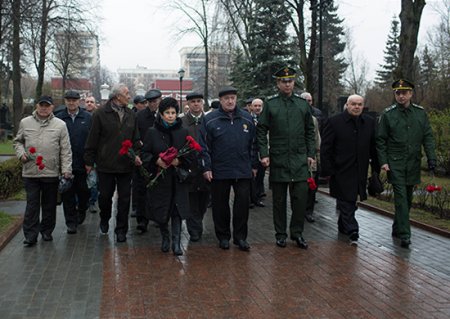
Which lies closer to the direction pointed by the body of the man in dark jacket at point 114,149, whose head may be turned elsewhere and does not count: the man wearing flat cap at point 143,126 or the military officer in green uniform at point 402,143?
the military officer in green uniform

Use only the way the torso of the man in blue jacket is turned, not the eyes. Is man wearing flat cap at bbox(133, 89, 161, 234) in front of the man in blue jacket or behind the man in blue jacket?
behind

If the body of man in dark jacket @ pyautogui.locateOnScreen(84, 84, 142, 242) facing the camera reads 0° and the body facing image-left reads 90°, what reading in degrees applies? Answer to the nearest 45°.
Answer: approximately 315°

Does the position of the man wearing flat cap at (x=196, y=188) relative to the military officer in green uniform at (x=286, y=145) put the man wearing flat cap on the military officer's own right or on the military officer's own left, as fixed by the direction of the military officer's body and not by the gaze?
on the military officer's own right

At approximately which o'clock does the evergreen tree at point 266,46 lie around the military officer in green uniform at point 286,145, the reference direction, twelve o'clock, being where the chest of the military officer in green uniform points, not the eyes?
The evergreen tree is roughly at 6 o'clock from the military officer in green uniform.

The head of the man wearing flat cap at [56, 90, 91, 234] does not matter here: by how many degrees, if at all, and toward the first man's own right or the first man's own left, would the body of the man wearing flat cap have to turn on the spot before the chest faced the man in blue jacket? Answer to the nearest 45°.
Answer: approximately 45° to the first man's own left

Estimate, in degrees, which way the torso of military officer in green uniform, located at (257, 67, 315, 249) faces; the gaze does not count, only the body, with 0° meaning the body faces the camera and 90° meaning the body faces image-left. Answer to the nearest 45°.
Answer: approximately 0°

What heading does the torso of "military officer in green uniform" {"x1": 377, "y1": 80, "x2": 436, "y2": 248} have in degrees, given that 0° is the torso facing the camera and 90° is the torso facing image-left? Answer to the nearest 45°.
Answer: approximately 0°

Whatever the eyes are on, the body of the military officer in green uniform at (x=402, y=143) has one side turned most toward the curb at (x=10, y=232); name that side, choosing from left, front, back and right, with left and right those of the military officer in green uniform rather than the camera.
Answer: right
